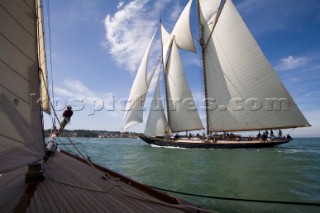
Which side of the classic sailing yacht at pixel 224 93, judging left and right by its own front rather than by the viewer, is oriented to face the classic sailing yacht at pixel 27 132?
left

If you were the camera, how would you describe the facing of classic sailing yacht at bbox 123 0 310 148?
facing to the left of the viewer

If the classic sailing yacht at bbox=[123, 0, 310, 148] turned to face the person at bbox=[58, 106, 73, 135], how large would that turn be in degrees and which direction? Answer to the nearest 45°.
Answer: approximately 90° to its left

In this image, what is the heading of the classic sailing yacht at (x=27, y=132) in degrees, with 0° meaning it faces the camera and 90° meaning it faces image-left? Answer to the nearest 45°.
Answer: approximately 180°

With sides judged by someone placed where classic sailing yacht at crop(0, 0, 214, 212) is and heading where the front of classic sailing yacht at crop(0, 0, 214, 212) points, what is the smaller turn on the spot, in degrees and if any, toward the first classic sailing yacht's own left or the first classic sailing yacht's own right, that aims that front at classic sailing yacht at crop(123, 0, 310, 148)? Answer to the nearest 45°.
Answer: approximately 45° to the first classic sailing yacht's own right

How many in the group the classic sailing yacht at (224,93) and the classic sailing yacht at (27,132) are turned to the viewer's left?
1

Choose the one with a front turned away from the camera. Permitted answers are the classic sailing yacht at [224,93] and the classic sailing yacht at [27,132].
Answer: the classic sailing yacht at [27,132]
